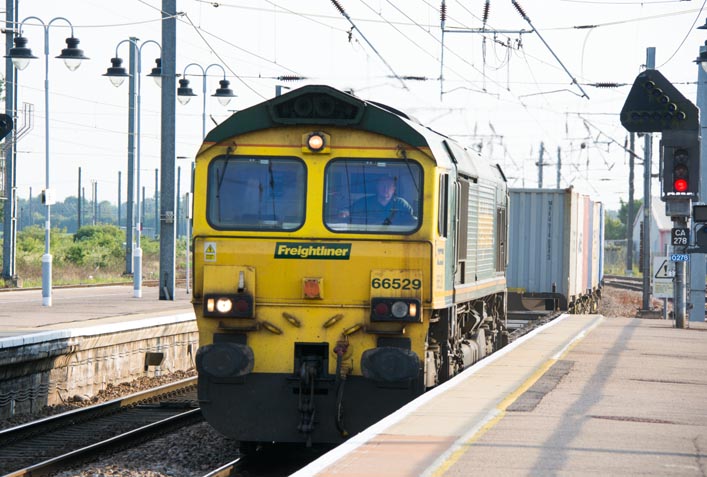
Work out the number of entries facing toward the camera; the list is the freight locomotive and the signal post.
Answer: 2

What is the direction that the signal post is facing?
toward the camera

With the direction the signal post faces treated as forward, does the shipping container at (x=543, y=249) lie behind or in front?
behind

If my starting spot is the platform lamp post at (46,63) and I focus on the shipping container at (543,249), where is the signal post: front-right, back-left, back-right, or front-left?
front-right

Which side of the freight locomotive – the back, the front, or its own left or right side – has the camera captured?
front

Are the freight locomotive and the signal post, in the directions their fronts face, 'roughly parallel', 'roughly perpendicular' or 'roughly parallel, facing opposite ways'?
roughly parallel

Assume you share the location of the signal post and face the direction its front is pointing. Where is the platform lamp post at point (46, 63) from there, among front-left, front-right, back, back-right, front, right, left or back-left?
right

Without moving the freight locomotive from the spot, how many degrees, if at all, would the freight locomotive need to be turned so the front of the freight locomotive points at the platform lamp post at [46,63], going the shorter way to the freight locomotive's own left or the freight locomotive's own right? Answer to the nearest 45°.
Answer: approximately 135° to the freight locomotive's own right

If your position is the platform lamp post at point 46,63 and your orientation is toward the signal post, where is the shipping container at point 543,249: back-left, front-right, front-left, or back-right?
front-left

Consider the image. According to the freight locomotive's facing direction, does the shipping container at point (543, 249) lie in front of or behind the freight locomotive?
behind
